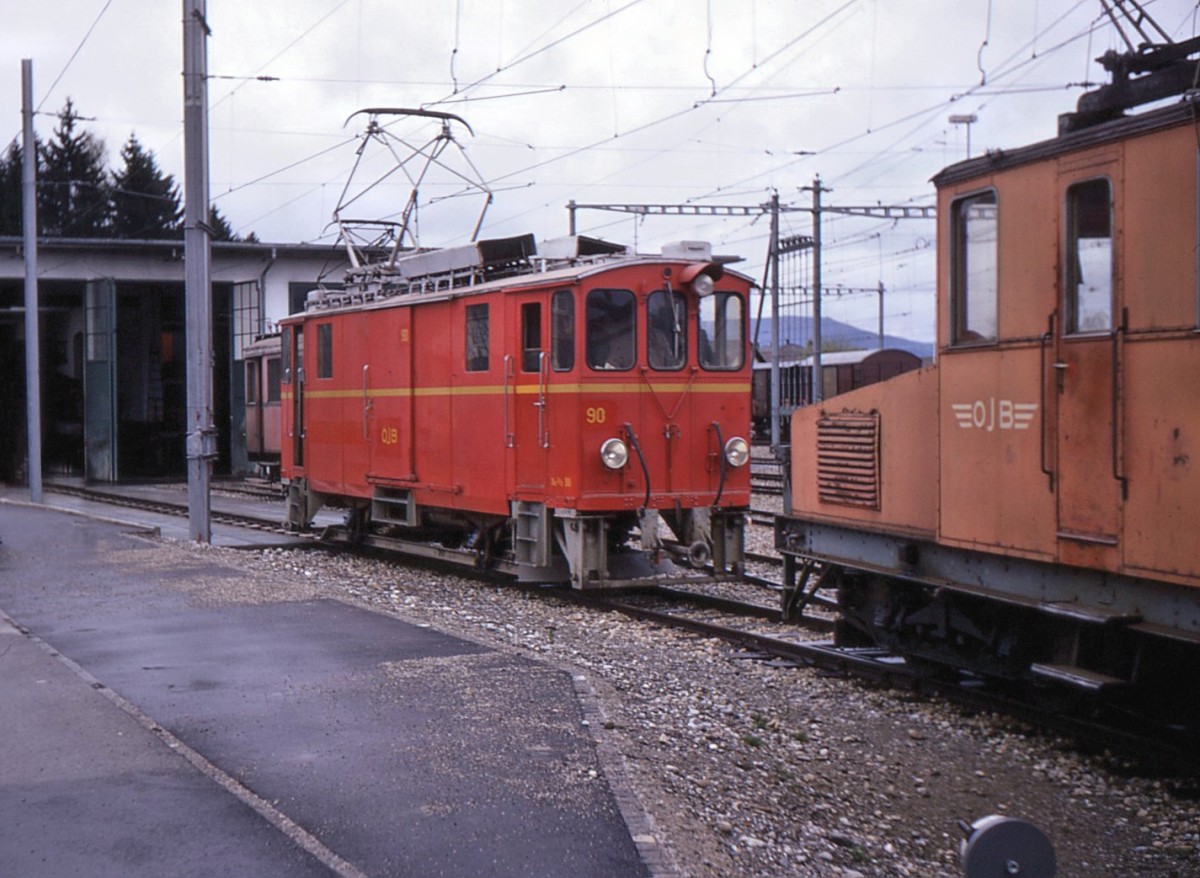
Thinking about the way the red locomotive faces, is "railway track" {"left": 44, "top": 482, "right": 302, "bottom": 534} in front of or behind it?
behind

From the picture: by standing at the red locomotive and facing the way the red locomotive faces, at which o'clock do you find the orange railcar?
The orange railcar is roughly at 1 o'clock from the red locomotive.

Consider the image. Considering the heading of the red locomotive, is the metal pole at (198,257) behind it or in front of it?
behind

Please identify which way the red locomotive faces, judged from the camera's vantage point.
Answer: facing the viewer and to the right of the viewer

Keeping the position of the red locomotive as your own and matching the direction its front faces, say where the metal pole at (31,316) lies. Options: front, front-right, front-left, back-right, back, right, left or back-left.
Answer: back

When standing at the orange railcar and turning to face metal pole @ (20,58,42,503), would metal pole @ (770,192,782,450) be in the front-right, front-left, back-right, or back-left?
front-right

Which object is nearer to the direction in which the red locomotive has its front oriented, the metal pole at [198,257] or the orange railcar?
the orange railcar

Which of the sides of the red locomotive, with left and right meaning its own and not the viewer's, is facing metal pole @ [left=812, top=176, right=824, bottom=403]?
left

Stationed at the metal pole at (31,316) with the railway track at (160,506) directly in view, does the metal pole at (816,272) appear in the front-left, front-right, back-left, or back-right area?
front-left

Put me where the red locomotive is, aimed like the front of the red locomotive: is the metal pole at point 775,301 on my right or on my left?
on my left

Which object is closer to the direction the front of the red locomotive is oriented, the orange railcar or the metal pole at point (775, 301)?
the orange railcar
